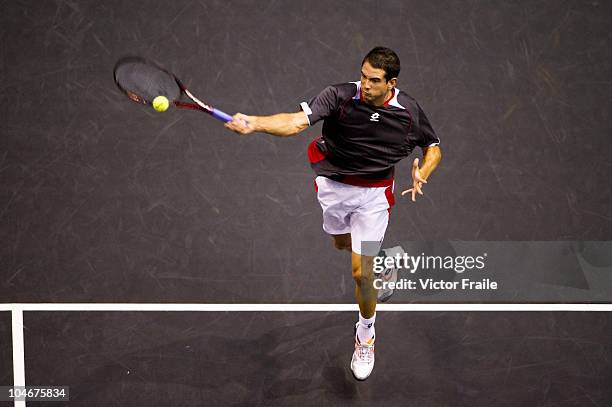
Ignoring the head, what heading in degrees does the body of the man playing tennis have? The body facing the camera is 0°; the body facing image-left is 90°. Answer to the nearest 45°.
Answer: approximately 0°

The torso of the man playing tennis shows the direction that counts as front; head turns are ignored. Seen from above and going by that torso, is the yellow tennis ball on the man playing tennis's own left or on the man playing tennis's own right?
on the man playing tennis's own right
